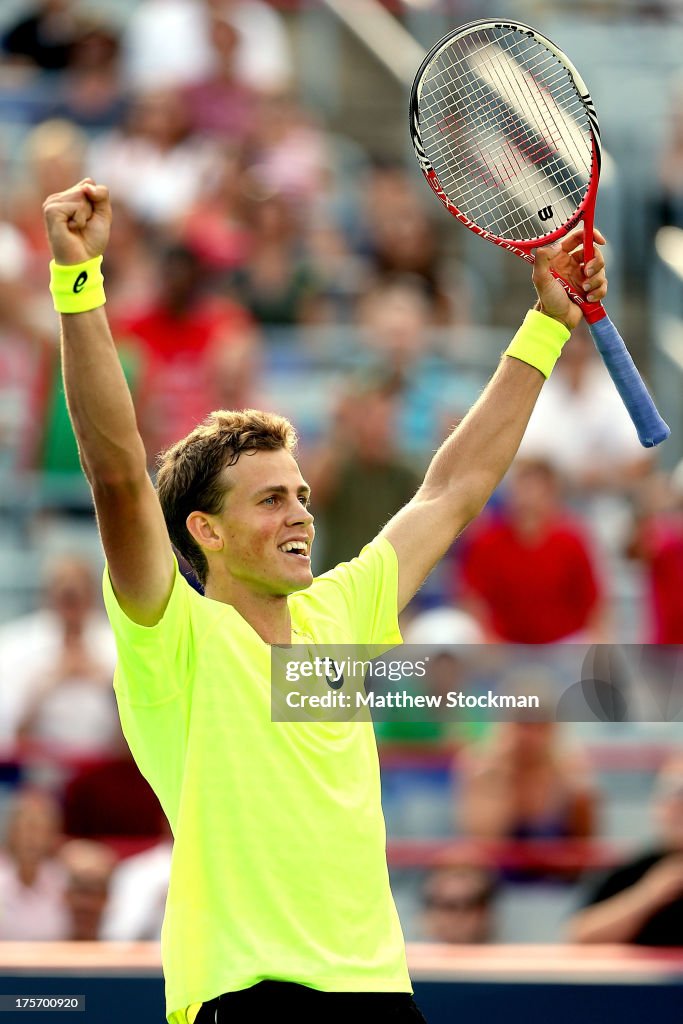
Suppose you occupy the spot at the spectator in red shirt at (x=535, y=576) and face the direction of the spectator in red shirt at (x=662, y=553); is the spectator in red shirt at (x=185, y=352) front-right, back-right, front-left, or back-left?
back-left

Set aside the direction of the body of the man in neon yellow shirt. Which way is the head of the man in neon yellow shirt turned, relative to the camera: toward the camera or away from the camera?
toward the camera

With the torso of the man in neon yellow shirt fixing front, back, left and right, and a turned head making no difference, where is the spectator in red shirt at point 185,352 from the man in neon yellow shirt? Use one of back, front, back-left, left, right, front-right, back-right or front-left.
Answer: back-left

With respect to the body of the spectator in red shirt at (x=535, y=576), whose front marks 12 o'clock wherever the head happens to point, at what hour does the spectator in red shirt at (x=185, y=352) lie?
the spectator in red shirt at (x=185, y=352) is roughly at 4 o'clock from the spectator in red shirt at (x=535, y=576).

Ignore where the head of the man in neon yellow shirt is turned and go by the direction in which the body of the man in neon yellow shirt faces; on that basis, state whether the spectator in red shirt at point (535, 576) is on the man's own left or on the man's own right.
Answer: on the man's own left

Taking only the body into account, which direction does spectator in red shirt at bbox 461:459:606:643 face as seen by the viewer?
toward the camera

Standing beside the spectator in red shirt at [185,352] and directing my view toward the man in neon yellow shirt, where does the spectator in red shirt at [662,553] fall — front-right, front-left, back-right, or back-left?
front-left

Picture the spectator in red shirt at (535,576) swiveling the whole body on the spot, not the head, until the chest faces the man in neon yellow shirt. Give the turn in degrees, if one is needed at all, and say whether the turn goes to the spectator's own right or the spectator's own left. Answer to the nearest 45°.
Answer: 0° — they already face them

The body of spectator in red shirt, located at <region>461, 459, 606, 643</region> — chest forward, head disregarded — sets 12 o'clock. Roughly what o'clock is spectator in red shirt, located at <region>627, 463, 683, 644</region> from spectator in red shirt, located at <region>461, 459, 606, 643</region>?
spectator in red shirt, located at <region>627, 463, 683, 644</region> is roughly at 8 o'clock from spectator in red shirt, located at <region>461, 459, 606, 643</region>.

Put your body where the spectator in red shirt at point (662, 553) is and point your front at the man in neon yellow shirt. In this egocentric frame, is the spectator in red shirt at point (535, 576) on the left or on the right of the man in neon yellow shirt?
right

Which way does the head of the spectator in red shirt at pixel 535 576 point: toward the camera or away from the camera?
toward the camera

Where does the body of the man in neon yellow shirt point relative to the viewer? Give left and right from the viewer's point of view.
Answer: facing the viewer and to the right of the viewer

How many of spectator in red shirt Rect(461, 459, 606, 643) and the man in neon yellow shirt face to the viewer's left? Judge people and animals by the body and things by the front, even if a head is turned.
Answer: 0

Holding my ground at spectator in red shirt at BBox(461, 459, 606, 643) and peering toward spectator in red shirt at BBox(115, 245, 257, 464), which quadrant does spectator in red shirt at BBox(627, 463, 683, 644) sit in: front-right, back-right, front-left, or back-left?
back-right
